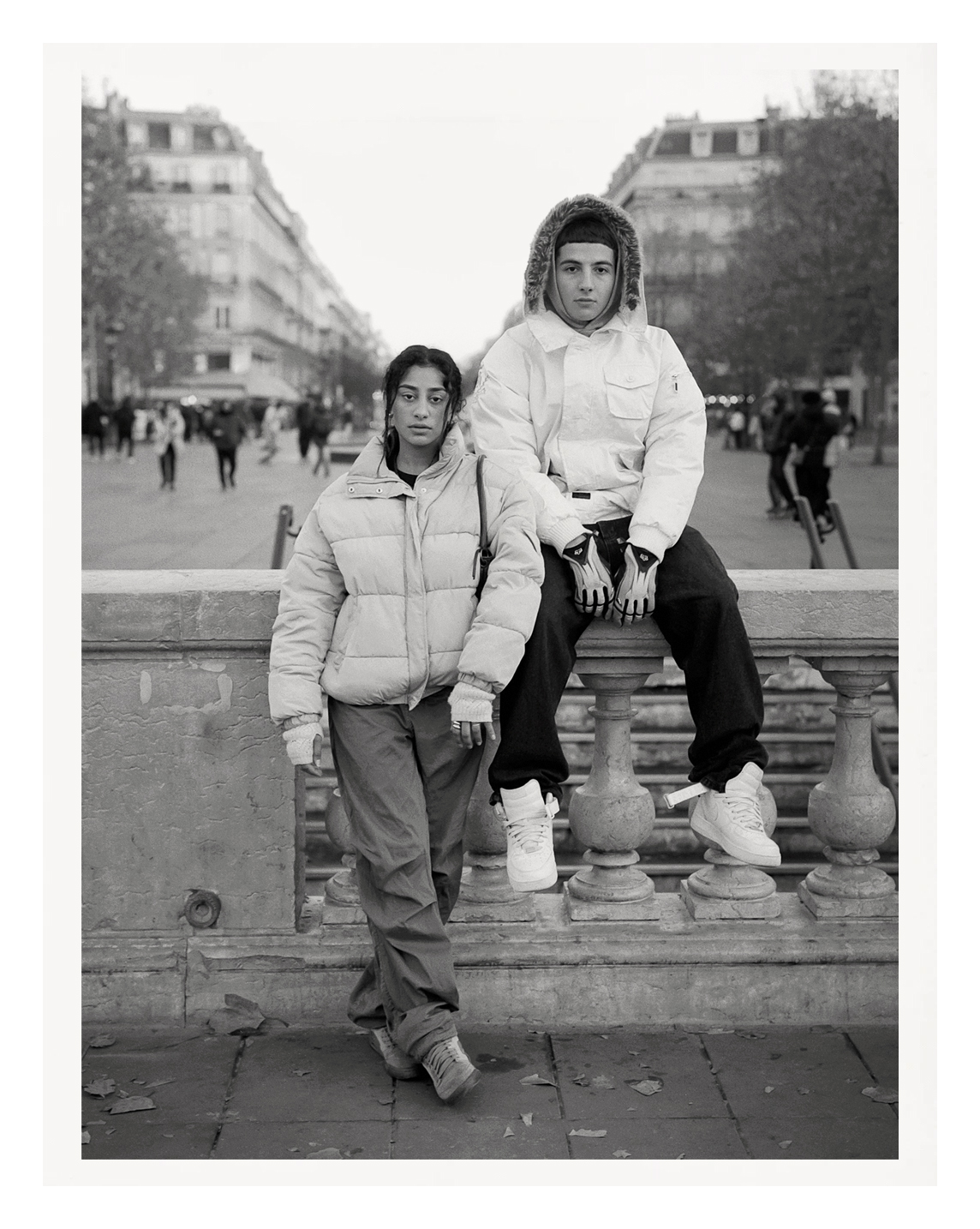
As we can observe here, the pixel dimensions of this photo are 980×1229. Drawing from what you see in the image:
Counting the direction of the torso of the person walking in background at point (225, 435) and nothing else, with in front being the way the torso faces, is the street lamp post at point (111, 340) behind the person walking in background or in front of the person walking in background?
behind

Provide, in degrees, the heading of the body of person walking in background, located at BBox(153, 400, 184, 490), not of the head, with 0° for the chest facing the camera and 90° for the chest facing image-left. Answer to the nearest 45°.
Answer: approximately 0°

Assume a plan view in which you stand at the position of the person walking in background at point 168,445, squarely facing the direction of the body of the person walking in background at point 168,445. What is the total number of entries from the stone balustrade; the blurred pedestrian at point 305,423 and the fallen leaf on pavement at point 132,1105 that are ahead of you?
2

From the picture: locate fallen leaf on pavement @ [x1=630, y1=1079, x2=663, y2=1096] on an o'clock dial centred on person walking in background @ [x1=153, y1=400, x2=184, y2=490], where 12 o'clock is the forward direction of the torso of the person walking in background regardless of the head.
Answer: The fallen leaf on pavement is roughly at 12 o'clock from the person walking in background.

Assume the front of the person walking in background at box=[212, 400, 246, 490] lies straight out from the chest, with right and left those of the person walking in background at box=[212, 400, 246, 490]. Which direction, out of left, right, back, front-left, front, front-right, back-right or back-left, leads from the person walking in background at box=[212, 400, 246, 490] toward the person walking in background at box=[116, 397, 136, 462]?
back

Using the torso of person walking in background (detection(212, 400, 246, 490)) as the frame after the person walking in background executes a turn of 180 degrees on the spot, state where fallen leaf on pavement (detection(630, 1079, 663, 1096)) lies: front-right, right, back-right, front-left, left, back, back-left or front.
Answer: back

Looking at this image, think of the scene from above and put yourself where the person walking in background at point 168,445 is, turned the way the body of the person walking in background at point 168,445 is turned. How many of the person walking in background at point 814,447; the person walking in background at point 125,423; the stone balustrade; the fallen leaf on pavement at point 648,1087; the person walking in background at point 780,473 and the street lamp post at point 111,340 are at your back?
2
